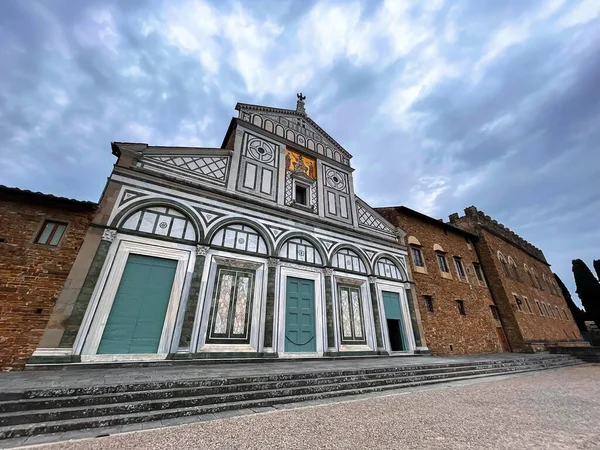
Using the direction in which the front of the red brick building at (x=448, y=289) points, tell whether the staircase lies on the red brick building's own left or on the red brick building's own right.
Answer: on the red brick building's own right

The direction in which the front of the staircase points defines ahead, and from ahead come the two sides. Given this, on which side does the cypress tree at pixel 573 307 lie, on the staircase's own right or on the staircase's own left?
on the staircase's own left

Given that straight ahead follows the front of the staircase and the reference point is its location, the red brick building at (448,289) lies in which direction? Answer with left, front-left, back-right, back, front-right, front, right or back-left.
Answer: left

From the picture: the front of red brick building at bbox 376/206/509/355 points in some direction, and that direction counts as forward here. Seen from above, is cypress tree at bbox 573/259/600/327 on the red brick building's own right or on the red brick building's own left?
on the red brick building's own left

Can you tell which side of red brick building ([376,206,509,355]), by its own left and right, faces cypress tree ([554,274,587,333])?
left

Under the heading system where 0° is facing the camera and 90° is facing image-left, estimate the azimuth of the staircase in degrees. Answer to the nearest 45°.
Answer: approximately 315°

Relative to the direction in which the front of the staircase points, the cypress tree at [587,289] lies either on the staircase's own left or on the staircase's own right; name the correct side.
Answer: on the staircase's own left

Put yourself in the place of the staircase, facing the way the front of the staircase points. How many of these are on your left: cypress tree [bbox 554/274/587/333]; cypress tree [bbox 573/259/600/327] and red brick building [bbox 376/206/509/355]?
3

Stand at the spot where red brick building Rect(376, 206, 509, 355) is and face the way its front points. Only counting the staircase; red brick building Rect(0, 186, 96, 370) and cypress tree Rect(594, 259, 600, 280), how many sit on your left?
1

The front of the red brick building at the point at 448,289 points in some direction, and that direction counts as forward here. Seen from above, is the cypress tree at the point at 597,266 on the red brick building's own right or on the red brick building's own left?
on the red brick building's own left

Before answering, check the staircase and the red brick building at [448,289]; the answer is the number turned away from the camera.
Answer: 0
